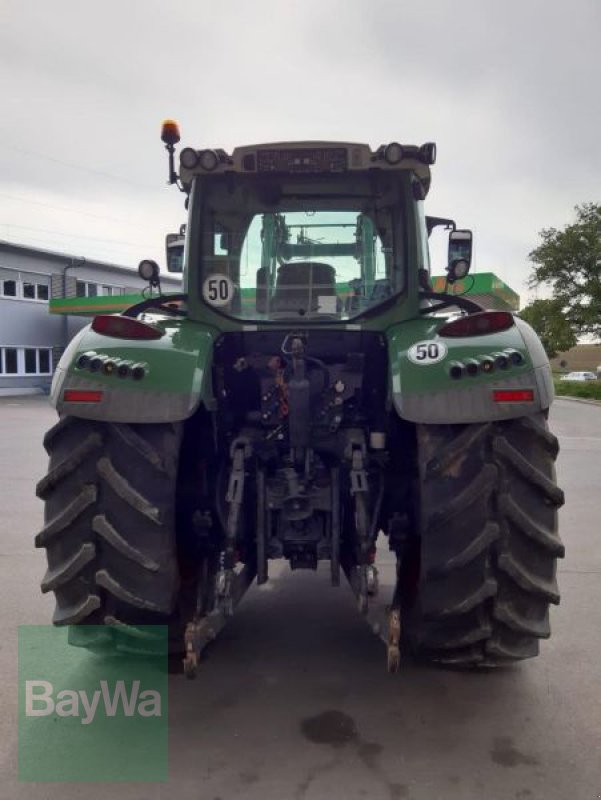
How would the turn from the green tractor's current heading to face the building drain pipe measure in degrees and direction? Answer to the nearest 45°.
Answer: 0° — it already faces it

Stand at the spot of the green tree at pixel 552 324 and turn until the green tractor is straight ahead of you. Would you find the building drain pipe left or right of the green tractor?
right

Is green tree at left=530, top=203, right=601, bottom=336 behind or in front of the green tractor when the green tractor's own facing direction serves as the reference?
in front

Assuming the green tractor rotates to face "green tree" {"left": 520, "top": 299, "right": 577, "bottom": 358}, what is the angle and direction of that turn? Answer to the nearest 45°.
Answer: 0° — it already faces it

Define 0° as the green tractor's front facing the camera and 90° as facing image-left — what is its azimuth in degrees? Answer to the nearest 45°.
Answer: approximately 180°
